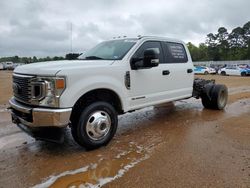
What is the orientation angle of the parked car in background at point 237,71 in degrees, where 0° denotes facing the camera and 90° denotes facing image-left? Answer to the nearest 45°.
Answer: approximately 90°

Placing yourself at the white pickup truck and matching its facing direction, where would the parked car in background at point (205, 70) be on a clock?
The parked car in background is roughly at 5 o'clock from the white pickup truck.

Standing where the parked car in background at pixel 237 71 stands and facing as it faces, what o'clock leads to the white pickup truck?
The white pickup truck is roughly at 9 o'clock from the parked car in background.

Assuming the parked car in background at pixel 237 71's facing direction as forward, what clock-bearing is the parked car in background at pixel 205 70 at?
the parked car in background at pixel 205 70 is roughly at 1 o'clock from the parked car in background at pixel 237 71.

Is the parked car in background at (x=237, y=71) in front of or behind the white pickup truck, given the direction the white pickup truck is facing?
behind

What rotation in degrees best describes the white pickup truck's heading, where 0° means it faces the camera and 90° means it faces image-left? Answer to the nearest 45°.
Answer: approximately 45°

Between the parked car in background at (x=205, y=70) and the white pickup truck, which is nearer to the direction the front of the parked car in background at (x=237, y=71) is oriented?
the parked car in background
